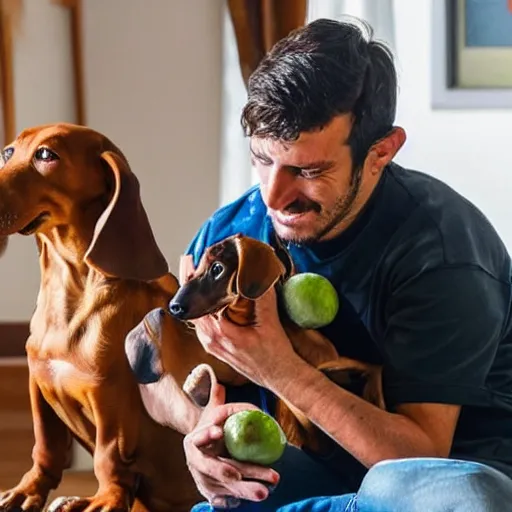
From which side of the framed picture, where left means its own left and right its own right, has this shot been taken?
front

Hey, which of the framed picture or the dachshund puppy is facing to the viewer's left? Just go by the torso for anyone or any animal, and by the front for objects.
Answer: the dachshund puppy

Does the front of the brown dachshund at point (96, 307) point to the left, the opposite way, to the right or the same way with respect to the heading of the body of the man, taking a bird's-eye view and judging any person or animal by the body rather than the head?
the same way

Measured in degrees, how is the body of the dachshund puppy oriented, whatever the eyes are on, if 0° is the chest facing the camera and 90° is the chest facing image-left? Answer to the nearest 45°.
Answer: approximately 90°

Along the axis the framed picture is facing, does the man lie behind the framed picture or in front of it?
in front

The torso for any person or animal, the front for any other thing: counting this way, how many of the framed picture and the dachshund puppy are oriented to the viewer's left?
1

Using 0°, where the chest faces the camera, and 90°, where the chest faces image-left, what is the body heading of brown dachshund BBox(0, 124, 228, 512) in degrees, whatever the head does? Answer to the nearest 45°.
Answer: approximately 45°

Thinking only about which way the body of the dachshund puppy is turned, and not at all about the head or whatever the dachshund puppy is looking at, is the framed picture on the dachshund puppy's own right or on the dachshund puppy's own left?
on the dachshund puppy's own right

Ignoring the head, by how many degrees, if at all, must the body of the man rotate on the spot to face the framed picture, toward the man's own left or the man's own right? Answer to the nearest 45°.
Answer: approximately 135° to the man's own right

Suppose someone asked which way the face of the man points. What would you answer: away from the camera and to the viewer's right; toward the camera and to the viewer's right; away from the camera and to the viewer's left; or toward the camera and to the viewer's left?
toward the camera and to the viewer's left
